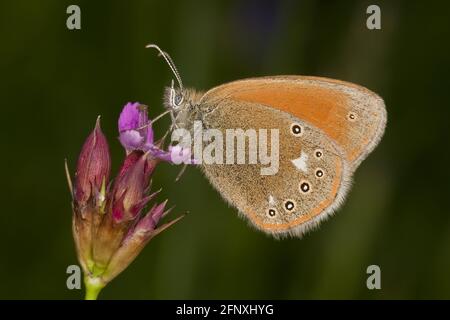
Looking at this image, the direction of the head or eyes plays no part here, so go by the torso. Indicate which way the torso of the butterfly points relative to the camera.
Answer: to the viewer's left
